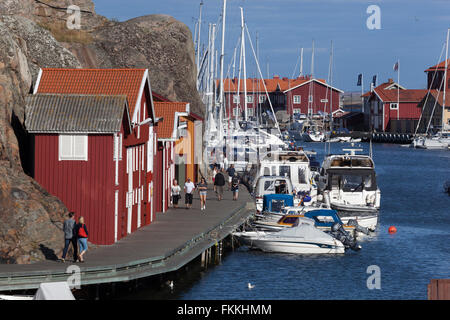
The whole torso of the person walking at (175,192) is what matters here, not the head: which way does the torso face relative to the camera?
toward the camera

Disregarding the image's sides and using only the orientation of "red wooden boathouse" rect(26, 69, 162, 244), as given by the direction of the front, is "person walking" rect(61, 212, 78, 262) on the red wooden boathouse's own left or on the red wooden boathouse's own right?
on the red wooden boathouse's own right

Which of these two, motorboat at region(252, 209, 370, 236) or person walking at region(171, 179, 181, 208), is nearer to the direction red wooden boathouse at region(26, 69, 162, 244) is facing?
the motorboat

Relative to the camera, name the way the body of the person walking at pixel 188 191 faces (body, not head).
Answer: toward the camera

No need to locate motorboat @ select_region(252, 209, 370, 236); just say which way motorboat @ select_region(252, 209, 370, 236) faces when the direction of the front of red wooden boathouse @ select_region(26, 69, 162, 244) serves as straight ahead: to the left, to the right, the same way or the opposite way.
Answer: the opposite way

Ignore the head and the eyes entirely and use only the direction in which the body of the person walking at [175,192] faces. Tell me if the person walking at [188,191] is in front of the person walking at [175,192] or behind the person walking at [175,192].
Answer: in front

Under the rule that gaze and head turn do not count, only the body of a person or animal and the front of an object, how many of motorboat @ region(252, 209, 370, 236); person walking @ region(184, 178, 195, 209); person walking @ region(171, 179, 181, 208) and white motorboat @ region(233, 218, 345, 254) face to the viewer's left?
2

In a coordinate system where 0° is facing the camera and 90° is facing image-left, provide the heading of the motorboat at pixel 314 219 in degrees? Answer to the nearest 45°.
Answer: approximately 90°

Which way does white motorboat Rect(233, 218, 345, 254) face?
to the viewer's left

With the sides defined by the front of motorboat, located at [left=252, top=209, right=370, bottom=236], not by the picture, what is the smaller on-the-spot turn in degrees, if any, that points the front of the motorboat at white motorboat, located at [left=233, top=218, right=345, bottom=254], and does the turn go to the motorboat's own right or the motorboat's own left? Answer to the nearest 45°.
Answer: approximately 90° to the motorboat's own left

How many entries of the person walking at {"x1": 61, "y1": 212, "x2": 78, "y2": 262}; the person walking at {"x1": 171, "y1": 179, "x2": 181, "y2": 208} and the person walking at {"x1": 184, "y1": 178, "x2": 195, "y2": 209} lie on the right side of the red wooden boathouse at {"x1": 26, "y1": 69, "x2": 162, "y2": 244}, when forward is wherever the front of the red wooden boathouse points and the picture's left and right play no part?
1

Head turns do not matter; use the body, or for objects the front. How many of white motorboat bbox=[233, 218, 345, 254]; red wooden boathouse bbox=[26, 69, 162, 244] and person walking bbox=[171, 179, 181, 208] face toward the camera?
1

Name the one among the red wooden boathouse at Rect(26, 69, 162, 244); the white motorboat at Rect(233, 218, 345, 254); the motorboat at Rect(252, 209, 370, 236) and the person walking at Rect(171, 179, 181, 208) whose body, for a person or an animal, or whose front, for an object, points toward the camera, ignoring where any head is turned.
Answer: the person walking

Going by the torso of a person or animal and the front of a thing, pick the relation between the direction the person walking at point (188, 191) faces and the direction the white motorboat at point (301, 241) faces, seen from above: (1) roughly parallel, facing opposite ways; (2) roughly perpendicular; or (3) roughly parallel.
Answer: roughly perpendicular

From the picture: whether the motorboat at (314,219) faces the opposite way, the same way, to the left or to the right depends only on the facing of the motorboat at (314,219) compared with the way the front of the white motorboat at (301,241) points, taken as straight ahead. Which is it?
the same way

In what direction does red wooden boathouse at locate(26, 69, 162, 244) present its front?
to the viewer's right
